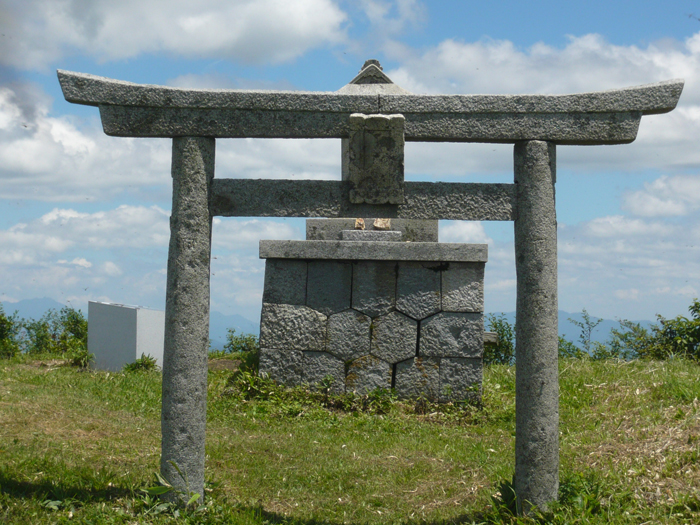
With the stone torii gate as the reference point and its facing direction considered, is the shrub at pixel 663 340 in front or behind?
behind

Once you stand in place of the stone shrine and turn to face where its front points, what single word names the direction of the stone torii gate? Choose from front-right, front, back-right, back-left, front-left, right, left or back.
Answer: front

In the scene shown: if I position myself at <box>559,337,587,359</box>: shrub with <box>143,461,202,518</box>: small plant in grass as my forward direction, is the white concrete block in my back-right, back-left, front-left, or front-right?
front-right

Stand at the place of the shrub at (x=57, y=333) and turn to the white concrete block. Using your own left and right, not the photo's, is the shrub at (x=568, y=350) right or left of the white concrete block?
left

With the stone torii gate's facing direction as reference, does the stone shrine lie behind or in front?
behind

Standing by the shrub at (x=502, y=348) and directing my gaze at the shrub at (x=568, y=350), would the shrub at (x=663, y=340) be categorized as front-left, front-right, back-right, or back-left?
front-right

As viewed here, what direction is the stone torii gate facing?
toward the camera

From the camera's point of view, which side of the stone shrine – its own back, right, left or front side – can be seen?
front

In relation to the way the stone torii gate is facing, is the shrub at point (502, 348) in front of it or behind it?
behind

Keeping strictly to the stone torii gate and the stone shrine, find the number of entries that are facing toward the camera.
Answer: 2

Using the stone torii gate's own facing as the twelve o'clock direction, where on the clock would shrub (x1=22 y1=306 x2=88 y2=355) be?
The shrub is roughly at 5 o'clock from the stone torii gate.

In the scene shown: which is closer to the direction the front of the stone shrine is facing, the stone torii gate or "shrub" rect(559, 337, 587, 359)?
the stone torii gate

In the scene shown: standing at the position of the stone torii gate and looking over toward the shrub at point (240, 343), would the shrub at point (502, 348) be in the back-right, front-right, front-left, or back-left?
front-right

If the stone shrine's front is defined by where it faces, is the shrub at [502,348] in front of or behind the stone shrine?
behind

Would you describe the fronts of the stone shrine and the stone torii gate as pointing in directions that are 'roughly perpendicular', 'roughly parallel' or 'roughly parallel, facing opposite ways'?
roughly parallel

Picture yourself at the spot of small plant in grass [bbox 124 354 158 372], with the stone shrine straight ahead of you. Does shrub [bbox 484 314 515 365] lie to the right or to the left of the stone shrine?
left
